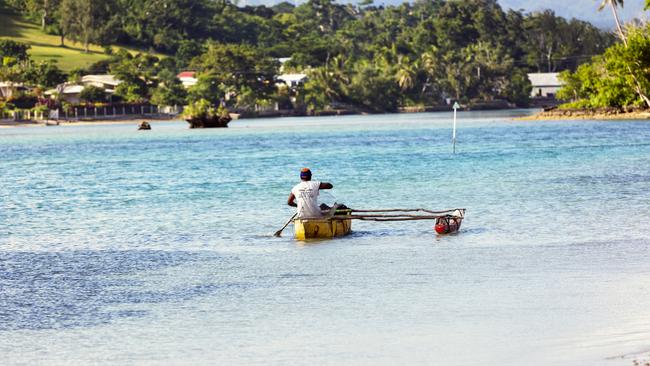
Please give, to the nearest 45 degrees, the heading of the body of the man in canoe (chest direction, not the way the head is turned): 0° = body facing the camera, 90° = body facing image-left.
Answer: approximately 180°
